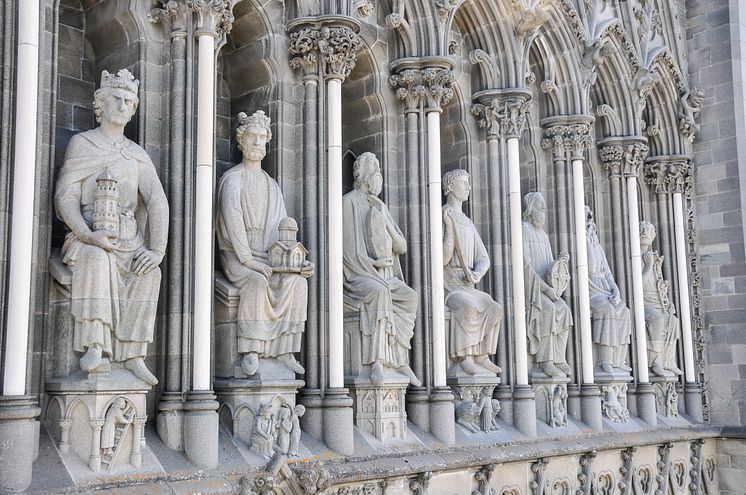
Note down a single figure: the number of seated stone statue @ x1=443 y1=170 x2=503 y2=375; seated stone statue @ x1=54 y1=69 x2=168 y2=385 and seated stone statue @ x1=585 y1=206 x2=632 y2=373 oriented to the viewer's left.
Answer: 0

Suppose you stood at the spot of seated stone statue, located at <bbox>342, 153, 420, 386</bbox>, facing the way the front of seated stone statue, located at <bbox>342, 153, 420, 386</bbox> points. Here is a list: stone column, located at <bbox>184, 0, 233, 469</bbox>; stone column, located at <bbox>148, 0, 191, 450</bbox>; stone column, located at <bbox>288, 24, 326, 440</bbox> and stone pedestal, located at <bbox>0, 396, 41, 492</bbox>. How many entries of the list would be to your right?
4

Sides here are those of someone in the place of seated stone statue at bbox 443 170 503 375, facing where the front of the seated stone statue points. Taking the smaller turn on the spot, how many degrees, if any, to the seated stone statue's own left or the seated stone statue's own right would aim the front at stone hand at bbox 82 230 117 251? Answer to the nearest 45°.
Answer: approximately 90° to the seated stone statue's own right

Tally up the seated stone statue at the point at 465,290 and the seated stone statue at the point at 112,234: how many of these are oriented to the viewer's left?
0

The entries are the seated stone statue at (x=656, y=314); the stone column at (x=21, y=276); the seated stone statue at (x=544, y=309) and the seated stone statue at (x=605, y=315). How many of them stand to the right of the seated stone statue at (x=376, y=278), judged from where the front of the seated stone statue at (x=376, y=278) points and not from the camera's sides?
1

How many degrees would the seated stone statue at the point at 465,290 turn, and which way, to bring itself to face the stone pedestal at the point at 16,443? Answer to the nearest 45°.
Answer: approximately 90° to its right

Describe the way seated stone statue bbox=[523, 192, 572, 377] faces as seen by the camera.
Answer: facing the viewer and to the right of the viewer

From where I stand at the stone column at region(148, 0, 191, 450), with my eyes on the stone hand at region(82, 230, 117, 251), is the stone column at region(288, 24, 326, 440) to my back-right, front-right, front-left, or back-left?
back-left

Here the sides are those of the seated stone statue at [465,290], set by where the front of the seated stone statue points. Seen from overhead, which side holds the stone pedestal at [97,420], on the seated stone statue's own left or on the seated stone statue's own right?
on the seated stone statue's own right

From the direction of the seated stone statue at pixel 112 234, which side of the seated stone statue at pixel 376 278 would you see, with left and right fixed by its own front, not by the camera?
right

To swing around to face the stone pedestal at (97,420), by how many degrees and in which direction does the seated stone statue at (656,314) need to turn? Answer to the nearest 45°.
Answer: approximately 90° to its right

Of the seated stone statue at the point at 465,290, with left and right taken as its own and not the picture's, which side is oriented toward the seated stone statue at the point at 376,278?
right

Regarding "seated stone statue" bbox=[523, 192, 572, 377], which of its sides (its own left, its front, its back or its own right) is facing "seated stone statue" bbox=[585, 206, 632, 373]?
left

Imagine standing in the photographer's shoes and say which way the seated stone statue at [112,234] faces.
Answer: facing the viewer

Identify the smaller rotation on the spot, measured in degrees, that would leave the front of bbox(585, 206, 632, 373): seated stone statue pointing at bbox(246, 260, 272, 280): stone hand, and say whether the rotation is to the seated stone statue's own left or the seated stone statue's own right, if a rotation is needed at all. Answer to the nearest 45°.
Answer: approximately 90° to the seated stone statue's own right

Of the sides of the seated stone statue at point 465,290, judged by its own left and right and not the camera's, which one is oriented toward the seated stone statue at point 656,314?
left
